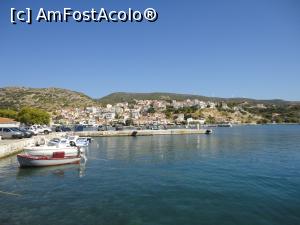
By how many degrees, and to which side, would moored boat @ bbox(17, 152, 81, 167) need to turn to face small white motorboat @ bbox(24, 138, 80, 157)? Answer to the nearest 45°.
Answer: approximately 90° to its right

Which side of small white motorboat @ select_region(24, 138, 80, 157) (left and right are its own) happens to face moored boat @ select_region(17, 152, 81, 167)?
left

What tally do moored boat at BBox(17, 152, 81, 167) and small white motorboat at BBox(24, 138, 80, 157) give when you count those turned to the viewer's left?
2

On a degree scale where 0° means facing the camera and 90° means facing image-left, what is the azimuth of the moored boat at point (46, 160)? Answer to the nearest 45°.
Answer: approximately 90°

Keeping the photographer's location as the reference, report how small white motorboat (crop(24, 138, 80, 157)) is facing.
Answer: facing to the left of the viewer
